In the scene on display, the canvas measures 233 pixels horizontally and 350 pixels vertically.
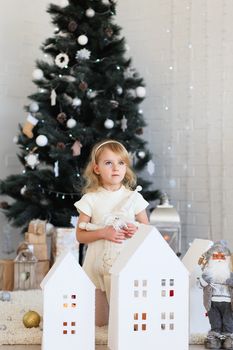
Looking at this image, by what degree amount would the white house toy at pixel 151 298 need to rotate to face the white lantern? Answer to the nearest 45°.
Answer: approximately 180°

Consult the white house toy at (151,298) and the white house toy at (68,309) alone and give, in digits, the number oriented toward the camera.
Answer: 2

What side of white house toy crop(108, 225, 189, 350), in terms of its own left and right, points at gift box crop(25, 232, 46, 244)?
back

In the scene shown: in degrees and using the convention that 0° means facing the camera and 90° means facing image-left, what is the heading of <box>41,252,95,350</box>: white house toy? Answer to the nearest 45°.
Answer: approximately 0°

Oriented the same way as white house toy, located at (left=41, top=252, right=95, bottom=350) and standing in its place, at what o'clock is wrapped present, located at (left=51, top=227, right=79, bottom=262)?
The wrapped present is roughly at 6 o'clock from the white house toy.

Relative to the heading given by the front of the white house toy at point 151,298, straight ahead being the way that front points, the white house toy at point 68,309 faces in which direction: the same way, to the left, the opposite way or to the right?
the same way

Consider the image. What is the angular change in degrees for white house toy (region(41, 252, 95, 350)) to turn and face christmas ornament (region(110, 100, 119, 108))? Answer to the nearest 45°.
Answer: approximately 180°

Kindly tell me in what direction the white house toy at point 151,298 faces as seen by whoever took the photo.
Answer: facing the viewer

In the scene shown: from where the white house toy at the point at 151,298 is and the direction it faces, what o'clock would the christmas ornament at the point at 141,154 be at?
The christmas ornament is roughly at 6 o'clock from the white house toy.

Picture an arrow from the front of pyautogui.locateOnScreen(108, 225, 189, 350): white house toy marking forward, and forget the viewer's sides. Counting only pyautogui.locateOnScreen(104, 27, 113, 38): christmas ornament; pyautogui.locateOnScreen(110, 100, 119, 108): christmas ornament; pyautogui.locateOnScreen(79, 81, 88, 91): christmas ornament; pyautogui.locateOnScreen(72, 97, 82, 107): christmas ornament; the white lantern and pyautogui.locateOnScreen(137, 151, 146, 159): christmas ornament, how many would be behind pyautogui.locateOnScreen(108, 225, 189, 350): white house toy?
6

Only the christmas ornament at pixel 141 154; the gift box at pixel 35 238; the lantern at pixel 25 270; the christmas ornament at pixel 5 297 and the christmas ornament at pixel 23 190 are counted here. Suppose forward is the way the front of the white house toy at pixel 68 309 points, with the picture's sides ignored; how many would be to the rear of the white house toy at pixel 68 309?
5

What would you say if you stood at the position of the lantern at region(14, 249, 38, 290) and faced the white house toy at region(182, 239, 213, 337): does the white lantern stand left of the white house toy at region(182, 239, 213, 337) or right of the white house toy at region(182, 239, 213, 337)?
left

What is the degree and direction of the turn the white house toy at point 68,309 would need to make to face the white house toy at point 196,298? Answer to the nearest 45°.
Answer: approximately 135° to its left

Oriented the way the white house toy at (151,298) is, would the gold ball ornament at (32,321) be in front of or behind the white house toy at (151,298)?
behind

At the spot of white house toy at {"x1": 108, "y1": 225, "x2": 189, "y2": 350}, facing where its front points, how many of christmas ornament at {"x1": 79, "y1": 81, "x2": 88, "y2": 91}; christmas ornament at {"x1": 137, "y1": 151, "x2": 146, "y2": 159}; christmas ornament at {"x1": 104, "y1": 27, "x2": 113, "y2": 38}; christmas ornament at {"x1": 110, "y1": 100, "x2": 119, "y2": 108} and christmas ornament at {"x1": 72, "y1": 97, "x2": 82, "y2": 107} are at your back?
5
